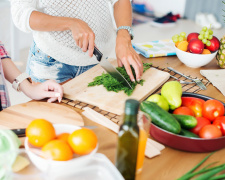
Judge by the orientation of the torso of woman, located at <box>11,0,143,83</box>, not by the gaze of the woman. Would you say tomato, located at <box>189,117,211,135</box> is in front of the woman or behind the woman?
in front

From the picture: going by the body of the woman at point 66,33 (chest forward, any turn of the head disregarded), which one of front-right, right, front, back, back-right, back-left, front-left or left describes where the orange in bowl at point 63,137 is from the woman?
front-right

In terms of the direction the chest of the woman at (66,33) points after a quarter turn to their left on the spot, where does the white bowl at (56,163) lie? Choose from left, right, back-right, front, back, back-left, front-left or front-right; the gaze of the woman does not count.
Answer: back-right

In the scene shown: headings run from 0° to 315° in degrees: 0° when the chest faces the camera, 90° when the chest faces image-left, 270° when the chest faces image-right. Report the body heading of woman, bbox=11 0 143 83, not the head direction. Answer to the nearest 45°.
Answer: approximately 315°
